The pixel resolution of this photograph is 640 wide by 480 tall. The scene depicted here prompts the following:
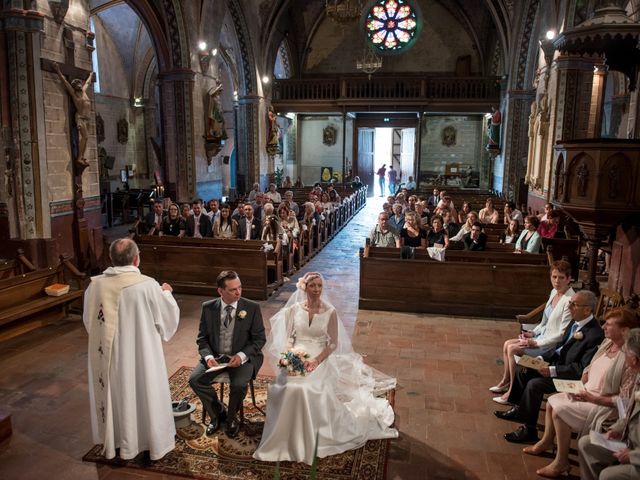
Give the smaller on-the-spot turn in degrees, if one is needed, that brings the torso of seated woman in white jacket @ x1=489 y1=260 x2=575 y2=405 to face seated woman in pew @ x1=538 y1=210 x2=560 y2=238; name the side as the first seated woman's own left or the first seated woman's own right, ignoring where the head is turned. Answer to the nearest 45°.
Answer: approximately 135° to the first seated woman's own right

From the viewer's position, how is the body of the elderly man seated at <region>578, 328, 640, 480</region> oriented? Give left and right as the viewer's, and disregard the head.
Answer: facing to the left of the viewer

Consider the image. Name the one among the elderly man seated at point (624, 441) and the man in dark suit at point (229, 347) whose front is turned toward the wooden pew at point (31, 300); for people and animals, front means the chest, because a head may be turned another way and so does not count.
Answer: the elderly man seated

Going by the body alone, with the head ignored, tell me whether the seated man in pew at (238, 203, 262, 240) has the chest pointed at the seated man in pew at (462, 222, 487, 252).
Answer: no

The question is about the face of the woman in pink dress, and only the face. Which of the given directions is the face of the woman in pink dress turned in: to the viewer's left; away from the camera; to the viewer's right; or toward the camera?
to the viewer's left

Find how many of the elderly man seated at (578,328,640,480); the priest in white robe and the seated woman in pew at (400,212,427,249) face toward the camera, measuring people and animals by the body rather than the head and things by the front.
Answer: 1

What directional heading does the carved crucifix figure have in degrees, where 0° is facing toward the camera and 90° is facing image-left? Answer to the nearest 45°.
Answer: approximately 315°

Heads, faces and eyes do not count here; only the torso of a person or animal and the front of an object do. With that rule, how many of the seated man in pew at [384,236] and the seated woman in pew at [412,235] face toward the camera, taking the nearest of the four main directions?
2

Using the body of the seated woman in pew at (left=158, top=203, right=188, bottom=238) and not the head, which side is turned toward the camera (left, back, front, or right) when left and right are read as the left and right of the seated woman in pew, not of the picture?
front

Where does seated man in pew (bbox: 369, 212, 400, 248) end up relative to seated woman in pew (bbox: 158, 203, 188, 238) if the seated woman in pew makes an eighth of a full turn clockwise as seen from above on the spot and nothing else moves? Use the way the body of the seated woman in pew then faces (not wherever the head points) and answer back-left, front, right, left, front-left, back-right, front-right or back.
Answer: left

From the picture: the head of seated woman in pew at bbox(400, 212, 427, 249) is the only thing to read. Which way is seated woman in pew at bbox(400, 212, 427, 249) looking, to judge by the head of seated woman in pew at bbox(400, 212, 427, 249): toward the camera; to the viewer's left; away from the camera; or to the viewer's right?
toward the camera

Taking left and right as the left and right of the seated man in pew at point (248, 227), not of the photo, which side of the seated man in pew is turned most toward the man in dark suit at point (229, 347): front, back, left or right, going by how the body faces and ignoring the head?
front

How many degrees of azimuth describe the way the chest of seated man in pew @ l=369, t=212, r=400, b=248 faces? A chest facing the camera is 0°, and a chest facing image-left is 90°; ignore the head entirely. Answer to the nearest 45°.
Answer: approximately 0°

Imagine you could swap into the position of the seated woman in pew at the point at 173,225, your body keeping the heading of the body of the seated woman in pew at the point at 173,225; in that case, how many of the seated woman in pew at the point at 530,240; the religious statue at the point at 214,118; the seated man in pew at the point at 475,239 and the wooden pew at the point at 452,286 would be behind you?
1

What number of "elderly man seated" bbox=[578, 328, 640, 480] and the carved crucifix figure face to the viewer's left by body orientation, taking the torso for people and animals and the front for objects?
1

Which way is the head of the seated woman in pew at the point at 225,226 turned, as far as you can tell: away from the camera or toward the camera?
toward the camera

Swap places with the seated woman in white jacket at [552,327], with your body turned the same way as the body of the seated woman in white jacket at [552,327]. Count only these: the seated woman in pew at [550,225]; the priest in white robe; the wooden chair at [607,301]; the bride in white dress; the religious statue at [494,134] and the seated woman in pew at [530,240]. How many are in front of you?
2

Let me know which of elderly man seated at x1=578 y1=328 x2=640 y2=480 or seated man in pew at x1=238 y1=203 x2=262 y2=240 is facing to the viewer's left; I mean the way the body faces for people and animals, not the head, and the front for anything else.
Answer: the elderly man seated

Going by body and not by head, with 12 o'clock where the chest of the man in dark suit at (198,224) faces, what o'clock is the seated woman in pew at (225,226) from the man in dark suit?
The seated woman in pew is roughly at 10 o'clock from the man in dark suit.
